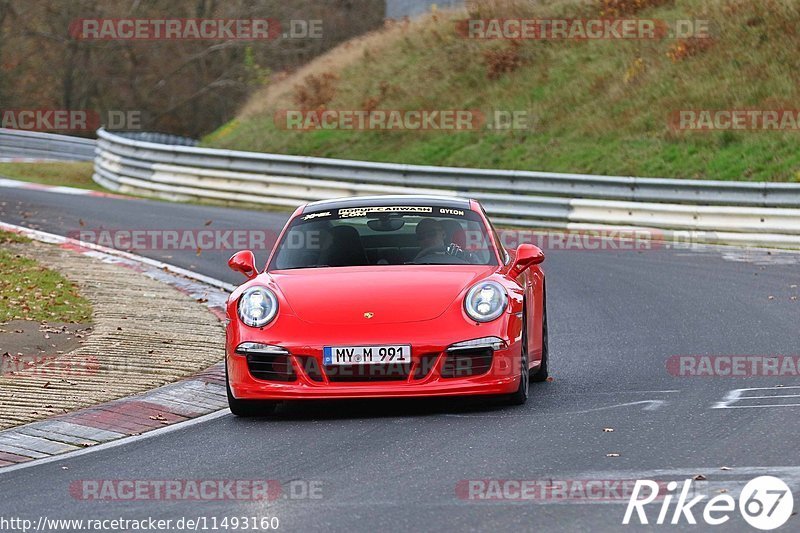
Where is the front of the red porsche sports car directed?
toward the camera

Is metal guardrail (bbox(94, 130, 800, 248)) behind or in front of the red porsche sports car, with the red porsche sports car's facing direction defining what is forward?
behind

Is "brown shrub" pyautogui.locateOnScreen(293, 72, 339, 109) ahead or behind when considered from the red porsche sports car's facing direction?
behind

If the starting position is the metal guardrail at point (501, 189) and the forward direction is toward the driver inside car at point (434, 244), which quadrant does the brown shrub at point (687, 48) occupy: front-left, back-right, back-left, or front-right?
back-left

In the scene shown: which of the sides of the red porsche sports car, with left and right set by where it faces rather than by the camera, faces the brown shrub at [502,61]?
back

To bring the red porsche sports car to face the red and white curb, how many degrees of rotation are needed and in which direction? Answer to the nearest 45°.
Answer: approximately 90° to its right

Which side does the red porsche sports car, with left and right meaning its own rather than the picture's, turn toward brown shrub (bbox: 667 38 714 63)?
back

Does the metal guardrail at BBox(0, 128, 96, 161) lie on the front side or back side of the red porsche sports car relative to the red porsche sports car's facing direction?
on the back side
